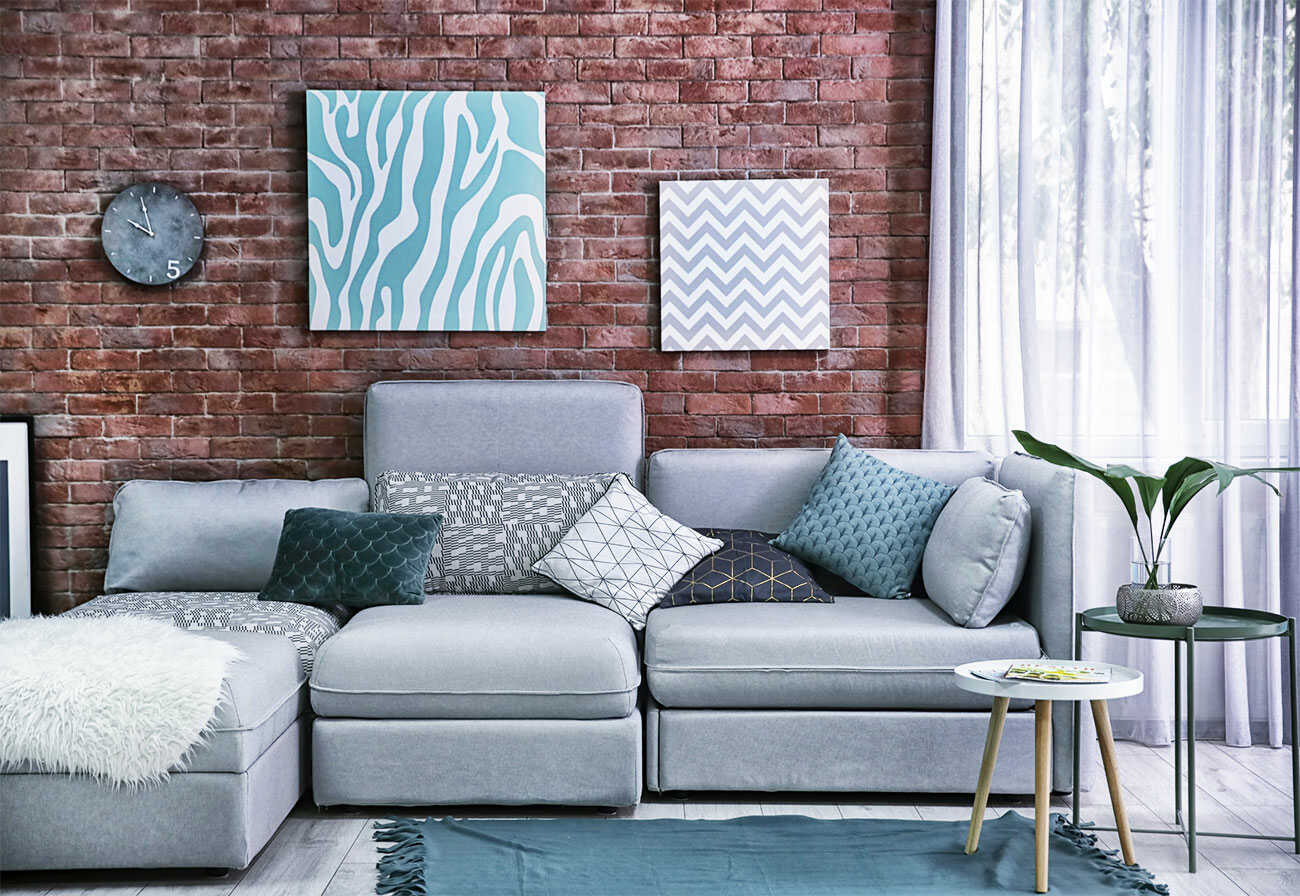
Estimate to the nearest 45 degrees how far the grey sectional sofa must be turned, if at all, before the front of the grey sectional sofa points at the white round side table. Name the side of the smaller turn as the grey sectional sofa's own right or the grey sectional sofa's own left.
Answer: approximately 45° to the grey sectional sofa's own left

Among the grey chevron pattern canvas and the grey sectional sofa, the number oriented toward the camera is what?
2

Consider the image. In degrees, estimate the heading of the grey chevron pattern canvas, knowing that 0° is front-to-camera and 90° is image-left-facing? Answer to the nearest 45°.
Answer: approximately 0°

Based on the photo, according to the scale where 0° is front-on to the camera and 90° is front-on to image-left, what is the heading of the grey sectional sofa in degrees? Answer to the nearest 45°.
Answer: approximately 0°

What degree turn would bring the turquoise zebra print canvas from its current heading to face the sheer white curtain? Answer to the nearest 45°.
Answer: approximately 90° to its left

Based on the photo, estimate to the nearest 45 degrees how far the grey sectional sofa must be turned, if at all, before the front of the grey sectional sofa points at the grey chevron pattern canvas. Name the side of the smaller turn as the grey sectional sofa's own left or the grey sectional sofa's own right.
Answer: approximately 180°
